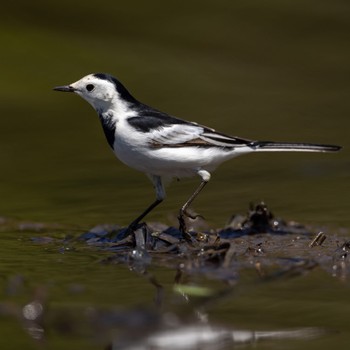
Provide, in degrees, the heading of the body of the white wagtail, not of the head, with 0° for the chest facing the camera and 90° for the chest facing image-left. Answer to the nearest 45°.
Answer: approximately 90°
